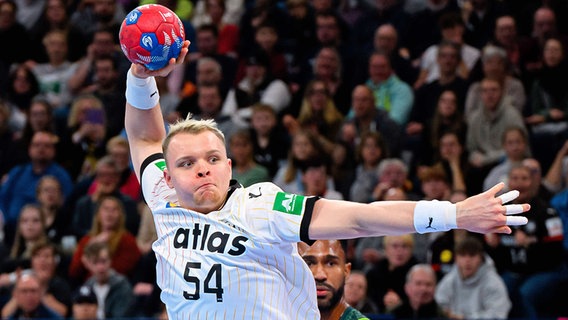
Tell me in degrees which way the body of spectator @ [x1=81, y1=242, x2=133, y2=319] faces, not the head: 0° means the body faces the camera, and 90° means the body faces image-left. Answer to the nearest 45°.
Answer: approximately 45°

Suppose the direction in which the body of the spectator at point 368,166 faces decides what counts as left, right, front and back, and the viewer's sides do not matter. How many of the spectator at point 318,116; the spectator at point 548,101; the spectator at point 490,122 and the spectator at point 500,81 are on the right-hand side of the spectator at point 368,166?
1

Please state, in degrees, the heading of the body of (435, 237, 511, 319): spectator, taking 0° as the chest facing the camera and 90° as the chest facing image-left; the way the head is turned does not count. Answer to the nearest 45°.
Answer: approximately 0°

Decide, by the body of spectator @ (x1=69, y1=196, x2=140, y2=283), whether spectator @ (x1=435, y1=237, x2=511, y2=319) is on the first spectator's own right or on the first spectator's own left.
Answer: on the first spectator's own left

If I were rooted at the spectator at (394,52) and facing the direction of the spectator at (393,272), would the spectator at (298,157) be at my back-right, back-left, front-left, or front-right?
front-right

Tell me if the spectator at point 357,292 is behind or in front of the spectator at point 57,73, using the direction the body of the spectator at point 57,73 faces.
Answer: in front

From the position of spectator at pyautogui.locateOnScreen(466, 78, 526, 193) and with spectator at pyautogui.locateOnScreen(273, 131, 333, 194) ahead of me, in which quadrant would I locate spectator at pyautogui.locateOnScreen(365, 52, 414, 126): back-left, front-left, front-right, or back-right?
front-right

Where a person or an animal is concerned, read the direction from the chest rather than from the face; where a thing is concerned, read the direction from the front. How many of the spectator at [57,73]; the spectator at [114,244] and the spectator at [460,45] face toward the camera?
3

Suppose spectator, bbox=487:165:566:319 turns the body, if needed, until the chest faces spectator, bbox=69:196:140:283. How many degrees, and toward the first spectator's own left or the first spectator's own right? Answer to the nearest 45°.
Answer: approximately 45° to the first spectator's own right

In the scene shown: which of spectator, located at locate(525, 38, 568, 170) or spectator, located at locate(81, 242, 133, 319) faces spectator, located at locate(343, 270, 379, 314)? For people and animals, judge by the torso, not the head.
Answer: spectator, located at locate(525, 38, 568, 170)

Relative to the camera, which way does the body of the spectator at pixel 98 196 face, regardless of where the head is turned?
toward the camera

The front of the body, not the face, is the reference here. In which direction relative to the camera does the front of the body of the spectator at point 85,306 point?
toward the camera

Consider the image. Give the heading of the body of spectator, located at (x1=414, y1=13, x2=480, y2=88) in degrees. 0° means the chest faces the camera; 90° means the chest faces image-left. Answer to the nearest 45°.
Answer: approximately 0°
